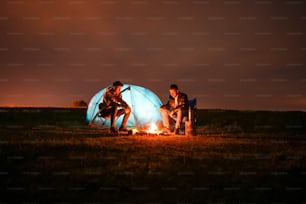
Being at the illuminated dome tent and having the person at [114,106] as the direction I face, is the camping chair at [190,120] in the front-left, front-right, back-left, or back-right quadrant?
front-left

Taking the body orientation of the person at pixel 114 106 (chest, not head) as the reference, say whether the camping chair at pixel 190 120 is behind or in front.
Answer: in front

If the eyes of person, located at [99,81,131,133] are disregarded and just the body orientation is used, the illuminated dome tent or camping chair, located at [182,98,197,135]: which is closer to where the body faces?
the camping chair

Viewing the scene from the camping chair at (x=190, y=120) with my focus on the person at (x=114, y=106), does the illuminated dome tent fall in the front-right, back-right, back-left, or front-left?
front-right

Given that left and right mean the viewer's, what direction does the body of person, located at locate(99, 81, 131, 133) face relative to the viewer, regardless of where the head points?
facing the viewer and to the right of the viewer
